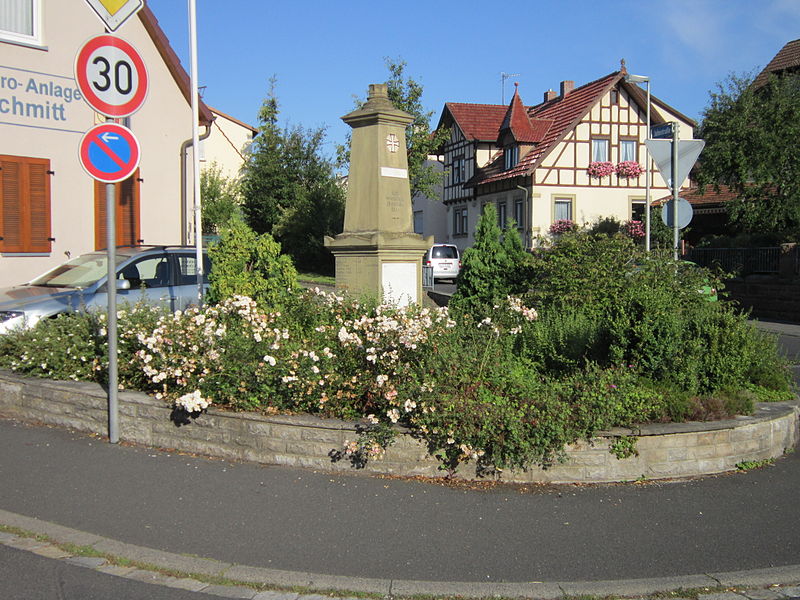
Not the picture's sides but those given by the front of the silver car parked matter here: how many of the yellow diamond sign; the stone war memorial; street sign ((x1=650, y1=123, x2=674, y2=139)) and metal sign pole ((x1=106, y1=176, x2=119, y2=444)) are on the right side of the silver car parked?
0

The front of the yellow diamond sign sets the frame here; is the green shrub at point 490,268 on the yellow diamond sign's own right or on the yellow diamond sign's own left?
on the yellow diamond sign's own left

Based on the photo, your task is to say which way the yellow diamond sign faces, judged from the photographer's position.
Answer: facing the viewer

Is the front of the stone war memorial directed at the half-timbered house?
no

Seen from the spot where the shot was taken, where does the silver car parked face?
facing the viewer and to the left of the viewer

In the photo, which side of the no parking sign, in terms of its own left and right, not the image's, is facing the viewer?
front

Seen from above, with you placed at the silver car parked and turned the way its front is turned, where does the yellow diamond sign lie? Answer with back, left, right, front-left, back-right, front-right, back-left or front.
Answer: front-left

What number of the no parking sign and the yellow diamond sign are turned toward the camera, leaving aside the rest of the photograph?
2

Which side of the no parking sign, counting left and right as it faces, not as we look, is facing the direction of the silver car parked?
back

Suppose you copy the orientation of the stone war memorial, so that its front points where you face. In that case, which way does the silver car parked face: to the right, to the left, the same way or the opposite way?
to the right

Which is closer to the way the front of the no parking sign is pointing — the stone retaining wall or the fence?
the stone retaining wall

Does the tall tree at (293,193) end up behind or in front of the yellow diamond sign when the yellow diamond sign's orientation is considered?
behind

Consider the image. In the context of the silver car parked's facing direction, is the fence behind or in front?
behind

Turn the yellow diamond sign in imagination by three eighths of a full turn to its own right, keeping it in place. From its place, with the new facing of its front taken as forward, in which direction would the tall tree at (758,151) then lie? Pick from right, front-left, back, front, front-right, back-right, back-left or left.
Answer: right

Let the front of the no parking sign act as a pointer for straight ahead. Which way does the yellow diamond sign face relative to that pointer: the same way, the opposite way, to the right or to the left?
the same way

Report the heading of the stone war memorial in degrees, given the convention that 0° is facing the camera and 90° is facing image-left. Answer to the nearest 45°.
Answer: approximately 315°

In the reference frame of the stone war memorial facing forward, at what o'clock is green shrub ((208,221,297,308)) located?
The green shrub is roughly at 3 o'clock from the stone war memorial.

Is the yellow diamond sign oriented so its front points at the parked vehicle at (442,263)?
no

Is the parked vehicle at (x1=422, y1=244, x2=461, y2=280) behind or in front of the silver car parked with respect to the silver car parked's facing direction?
behind
